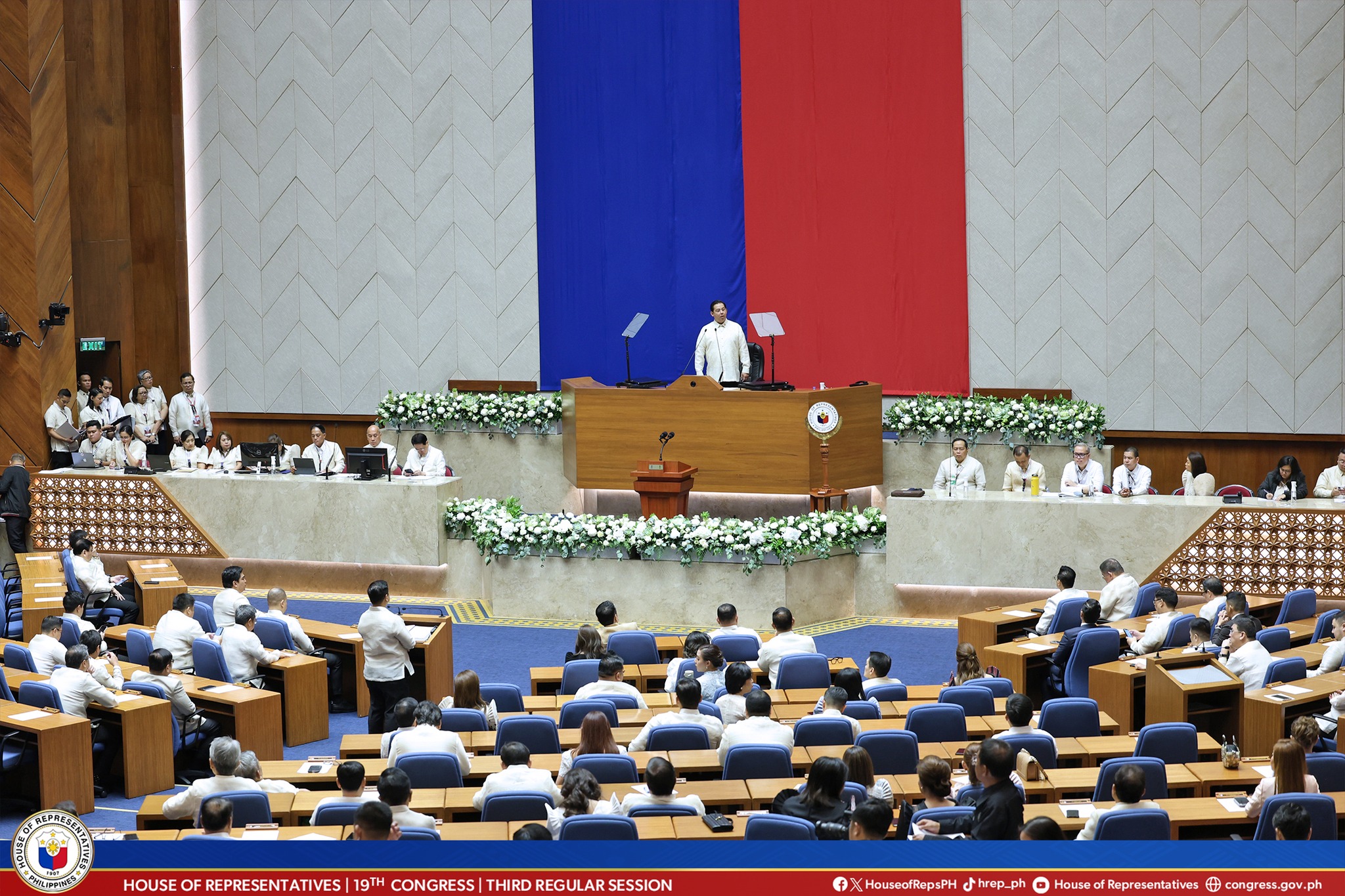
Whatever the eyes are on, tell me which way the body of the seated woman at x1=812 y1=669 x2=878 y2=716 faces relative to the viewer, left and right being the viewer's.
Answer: facing away from the viewer

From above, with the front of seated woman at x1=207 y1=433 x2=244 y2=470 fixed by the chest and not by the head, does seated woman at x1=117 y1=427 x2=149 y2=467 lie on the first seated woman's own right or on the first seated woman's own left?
on the first seated woman's own right

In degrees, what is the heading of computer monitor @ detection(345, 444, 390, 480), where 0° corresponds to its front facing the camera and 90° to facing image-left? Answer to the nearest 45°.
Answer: approximately 180°

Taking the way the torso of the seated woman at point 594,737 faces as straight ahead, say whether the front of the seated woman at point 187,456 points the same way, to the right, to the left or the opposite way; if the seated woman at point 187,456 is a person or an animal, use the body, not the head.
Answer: the opposite way

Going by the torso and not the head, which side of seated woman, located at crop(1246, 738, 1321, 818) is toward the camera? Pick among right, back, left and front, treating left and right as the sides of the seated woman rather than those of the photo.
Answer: back

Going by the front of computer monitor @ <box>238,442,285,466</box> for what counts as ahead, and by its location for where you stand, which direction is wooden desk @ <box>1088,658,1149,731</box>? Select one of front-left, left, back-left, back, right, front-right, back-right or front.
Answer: back-right

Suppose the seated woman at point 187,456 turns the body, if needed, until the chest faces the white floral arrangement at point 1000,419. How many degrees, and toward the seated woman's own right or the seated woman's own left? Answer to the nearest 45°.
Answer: approximately 90° to the seated woman's own left

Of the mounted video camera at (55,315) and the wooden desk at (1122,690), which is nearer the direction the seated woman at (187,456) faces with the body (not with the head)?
the wooden desk

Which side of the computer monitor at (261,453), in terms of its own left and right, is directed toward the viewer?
back

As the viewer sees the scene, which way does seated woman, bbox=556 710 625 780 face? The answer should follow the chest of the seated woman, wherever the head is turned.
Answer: away from the camera

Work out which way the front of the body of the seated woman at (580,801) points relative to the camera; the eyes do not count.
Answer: away from the camera
